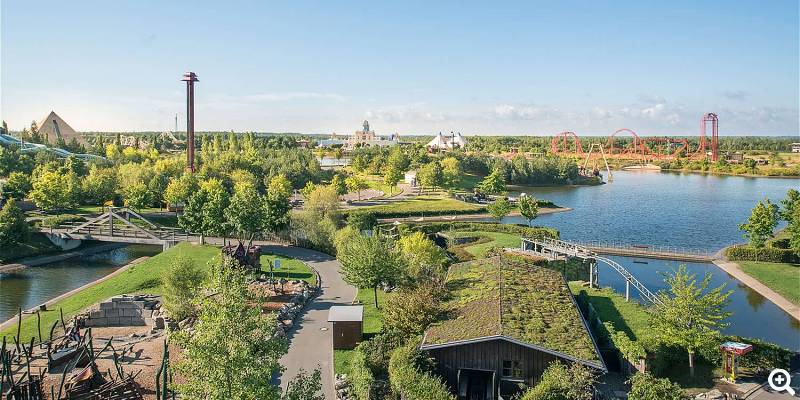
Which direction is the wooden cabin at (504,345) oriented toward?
toward the camera

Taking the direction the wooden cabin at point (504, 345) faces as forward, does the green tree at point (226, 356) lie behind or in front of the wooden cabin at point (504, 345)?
in front

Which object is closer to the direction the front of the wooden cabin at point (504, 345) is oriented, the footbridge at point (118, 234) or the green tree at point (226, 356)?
the green tree

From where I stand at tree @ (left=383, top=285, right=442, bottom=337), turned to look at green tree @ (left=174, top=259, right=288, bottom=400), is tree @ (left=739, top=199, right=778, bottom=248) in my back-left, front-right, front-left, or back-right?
back-left

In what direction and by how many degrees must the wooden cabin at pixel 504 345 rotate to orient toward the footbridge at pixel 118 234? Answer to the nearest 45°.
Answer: approximately 135° to its right

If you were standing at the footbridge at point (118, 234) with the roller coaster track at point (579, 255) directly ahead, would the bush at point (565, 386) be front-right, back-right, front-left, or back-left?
front-right

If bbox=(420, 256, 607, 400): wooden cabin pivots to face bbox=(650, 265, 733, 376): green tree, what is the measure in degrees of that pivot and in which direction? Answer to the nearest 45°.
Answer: approximately 135° to its left

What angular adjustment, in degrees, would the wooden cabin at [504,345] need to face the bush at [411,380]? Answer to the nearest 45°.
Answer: approximately 45° to its right

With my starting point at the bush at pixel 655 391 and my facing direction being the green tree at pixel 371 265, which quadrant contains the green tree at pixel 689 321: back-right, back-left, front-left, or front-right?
front-right

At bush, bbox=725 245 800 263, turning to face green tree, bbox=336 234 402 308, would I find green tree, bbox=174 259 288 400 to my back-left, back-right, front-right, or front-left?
front-left

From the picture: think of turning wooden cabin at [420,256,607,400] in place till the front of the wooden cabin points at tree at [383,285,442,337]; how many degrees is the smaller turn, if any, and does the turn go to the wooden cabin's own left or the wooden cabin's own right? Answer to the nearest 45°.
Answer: approximately 135° to the wooden cabin's own right

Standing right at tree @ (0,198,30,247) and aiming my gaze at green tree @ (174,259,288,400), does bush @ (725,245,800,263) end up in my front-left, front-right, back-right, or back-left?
front-left

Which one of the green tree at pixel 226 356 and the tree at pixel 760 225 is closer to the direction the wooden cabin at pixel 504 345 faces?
the green tree

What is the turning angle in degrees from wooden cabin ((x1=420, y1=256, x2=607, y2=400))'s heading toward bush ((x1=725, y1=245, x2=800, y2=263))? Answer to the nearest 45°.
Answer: approximately 135° to its left

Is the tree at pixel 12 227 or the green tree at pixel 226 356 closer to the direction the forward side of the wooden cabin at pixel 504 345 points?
the green tree

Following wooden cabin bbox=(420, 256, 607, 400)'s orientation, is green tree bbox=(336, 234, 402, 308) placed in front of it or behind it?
behind

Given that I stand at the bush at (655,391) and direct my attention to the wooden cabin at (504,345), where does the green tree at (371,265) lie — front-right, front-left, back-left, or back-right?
front-right
